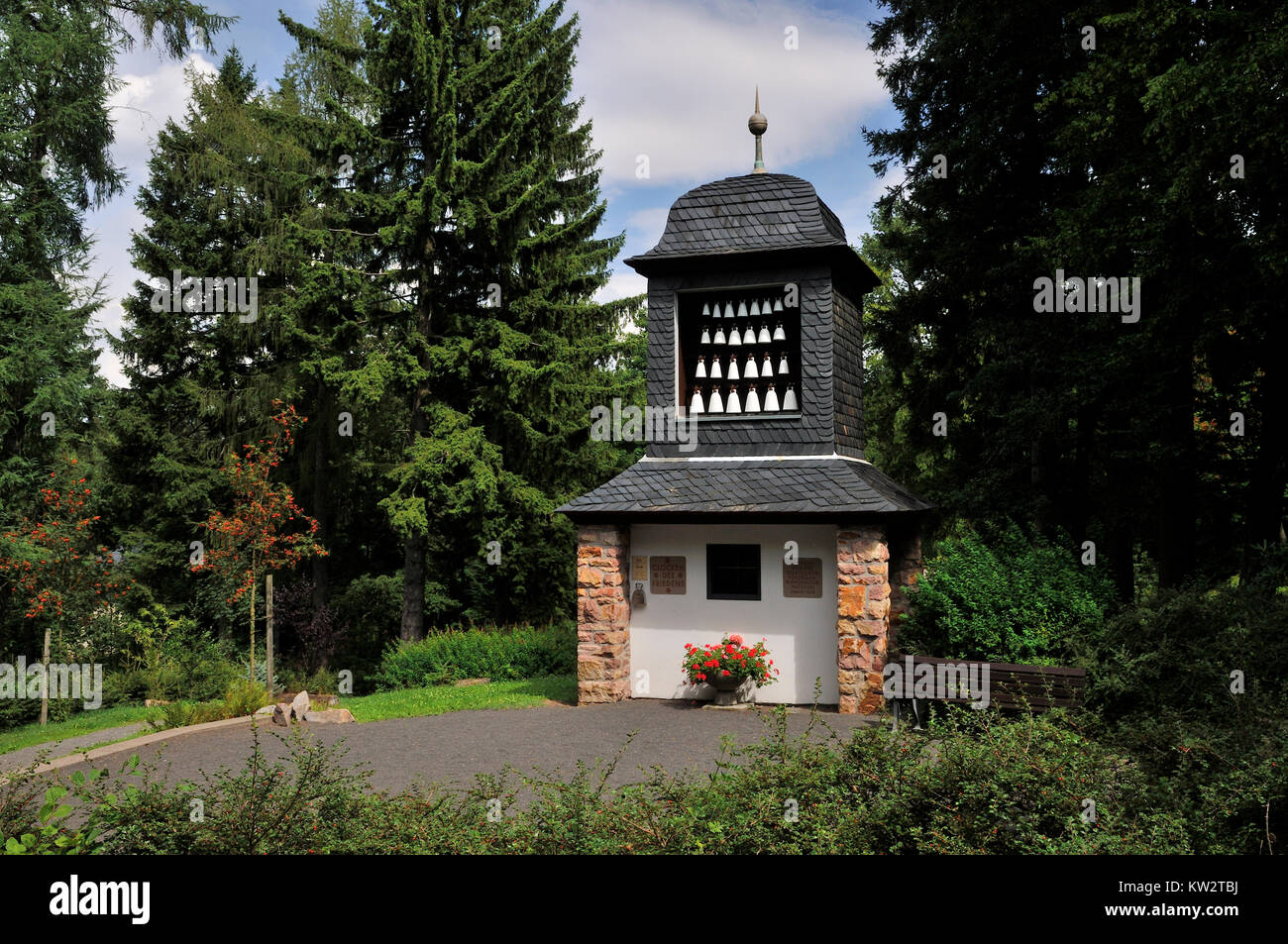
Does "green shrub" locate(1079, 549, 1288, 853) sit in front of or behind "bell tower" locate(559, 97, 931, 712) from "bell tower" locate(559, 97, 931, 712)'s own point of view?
in front

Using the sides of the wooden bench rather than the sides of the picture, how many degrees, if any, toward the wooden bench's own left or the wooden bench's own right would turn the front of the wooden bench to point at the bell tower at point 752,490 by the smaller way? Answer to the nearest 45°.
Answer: approximately 135° to the wooden bench's own right

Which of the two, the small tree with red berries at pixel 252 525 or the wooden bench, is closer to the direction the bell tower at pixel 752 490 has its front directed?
the wooden bench

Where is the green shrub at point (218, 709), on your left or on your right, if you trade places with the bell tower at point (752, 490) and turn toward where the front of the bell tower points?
on your right

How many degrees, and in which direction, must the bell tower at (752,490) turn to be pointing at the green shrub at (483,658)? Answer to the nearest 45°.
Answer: approximately 135° to its right

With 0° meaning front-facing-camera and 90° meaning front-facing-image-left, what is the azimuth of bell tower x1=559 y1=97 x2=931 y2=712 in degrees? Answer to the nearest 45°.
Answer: approximately 0°

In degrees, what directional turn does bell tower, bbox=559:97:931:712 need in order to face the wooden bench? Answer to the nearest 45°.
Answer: approximately 45° to its left

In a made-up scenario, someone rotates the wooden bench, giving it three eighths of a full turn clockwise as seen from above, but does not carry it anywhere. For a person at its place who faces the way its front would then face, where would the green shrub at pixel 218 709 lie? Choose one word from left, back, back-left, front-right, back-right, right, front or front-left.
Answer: front-left

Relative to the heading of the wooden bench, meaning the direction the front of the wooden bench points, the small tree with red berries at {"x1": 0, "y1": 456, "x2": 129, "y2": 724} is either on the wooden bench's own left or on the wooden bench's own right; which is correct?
on the wooden bench's own right

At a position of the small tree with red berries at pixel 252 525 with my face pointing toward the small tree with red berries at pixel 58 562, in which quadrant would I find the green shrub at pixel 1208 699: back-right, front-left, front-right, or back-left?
back-left

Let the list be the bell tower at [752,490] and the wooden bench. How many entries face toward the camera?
2
